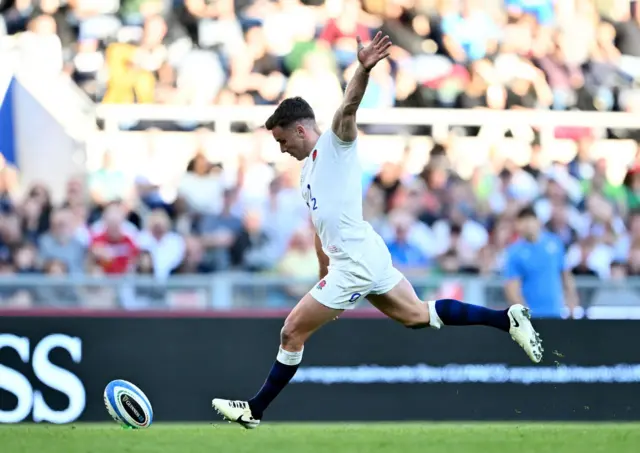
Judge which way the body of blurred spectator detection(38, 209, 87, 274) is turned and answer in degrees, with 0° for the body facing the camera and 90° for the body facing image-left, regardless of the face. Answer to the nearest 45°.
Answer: approximately 0°

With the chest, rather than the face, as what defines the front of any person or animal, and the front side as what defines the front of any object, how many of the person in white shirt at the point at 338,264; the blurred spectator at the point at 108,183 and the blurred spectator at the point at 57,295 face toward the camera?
2

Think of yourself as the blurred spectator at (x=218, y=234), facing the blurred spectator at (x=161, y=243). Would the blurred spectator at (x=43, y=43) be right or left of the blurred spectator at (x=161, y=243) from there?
right

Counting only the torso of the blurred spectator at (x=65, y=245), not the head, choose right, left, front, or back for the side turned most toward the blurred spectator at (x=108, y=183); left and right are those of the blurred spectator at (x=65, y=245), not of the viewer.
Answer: back

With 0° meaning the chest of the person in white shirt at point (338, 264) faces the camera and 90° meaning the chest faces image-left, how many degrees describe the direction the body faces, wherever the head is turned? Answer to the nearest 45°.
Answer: approximately 90°

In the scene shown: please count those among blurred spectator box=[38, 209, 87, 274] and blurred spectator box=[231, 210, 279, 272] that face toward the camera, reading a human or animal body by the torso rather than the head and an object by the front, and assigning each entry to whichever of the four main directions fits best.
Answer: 2

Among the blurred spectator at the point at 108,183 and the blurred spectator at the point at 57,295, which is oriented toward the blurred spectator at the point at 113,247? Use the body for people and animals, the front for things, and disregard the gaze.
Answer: the blurred spectator at the point at 108,183

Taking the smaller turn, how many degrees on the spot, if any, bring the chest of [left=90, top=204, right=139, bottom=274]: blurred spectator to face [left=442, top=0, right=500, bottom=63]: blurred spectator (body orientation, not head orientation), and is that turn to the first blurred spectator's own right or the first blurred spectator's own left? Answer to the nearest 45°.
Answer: approximately 135° to the first blurred spectator's own left
